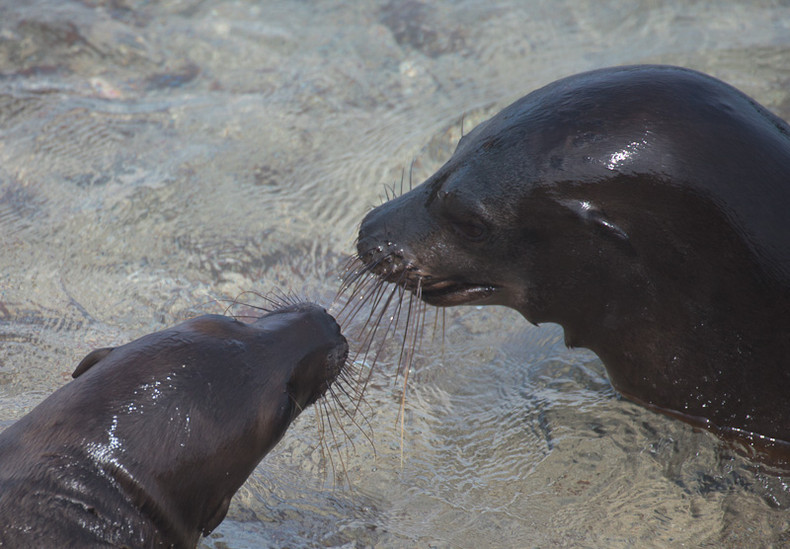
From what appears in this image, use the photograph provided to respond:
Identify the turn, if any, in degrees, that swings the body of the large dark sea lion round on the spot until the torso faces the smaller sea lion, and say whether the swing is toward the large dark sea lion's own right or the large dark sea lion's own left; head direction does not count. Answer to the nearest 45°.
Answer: approximately 45° to the large dark sea lion's own left

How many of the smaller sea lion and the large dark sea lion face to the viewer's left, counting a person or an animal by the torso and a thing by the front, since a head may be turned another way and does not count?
1

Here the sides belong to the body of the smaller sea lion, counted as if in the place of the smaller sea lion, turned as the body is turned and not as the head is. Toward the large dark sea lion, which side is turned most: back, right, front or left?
front

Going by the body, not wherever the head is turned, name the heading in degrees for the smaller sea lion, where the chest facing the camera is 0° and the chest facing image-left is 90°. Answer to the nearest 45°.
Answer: approximately 225°

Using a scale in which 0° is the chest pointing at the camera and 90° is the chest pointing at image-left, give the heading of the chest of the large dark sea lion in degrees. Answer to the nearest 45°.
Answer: approximately 90°
